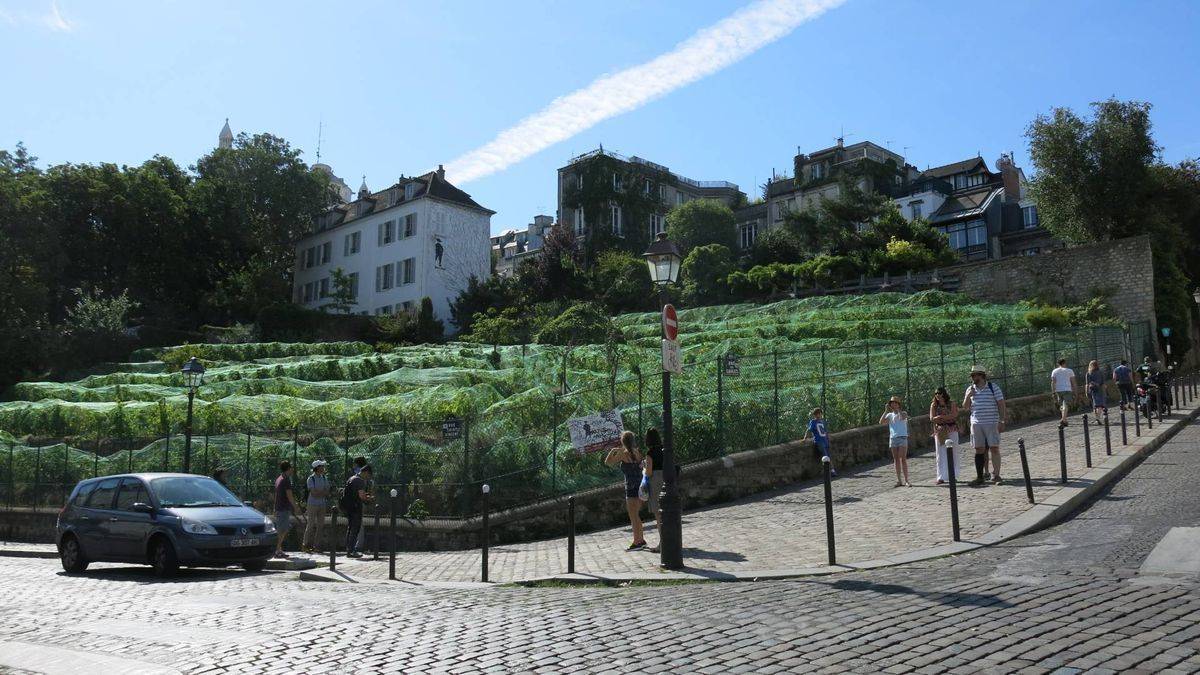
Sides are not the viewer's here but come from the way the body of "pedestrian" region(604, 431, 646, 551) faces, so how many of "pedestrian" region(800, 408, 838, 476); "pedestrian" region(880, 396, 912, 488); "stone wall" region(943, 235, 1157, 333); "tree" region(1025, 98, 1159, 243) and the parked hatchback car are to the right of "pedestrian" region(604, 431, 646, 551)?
4

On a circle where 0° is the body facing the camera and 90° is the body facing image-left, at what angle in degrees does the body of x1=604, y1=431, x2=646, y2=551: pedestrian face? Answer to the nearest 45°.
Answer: approximately 135°

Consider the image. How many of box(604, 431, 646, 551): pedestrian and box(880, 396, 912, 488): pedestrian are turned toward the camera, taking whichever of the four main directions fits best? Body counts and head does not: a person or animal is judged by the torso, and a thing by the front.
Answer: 1

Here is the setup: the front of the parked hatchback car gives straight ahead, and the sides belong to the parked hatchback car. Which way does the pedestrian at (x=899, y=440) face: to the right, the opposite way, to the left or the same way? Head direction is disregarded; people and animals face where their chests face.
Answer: to the right

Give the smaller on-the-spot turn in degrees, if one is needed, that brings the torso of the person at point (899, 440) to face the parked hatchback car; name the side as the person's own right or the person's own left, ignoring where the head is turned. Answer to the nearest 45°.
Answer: approximately 45° to the person's own right

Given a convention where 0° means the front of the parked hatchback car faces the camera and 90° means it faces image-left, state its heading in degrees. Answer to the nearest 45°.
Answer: approximately 315°

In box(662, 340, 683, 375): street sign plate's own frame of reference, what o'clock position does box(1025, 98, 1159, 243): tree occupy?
The tree is roughly at 7 o'clock from the street sign plate.
